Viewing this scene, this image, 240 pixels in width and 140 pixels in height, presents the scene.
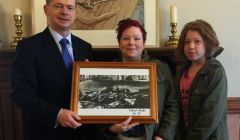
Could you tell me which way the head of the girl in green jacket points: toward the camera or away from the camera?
toward the camera

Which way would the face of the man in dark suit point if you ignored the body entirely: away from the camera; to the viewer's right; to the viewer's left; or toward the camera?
toward the camera

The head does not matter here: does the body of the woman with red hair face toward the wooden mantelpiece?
no

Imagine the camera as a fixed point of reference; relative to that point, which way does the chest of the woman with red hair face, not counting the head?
toward the camera

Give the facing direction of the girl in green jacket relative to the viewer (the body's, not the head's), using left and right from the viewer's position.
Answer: facing the viewer and to the left of the viewer

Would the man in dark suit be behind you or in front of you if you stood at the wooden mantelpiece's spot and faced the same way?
in front

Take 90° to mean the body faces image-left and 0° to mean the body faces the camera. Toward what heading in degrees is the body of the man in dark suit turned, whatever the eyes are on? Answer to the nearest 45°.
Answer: approximately 315°

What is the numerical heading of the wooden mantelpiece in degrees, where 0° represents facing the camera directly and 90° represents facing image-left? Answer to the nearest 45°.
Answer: approximately 0°

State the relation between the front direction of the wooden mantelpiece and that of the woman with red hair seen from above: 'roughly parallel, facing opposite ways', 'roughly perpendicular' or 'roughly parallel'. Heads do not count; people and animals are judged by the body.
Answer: roughly parallel

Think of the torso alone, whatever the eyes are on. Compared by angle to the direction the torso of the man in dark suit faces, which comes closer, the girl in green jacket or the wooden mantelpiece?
the girl in green jacket

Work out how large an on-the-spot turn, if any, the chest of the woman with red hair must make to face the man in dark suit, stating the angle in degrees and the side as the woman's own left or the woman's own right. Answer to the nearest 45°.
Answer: approximately 90° to the woman's own right

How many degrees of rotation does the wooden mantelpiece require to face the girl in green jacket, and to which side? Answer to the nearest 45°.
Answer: approximately 90° to its left

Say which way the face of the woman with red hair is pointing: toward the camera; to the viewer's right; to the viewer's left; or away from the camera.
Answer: toward the camera

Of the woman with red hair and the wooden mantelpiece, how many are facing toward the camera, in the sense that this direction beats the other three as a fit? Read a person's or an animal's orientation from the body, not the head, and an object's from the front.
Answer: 2

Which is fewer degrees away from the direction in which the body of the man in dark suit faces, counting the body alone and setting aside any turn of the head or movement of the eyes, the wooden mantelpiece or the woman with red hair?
the woman with red hair
